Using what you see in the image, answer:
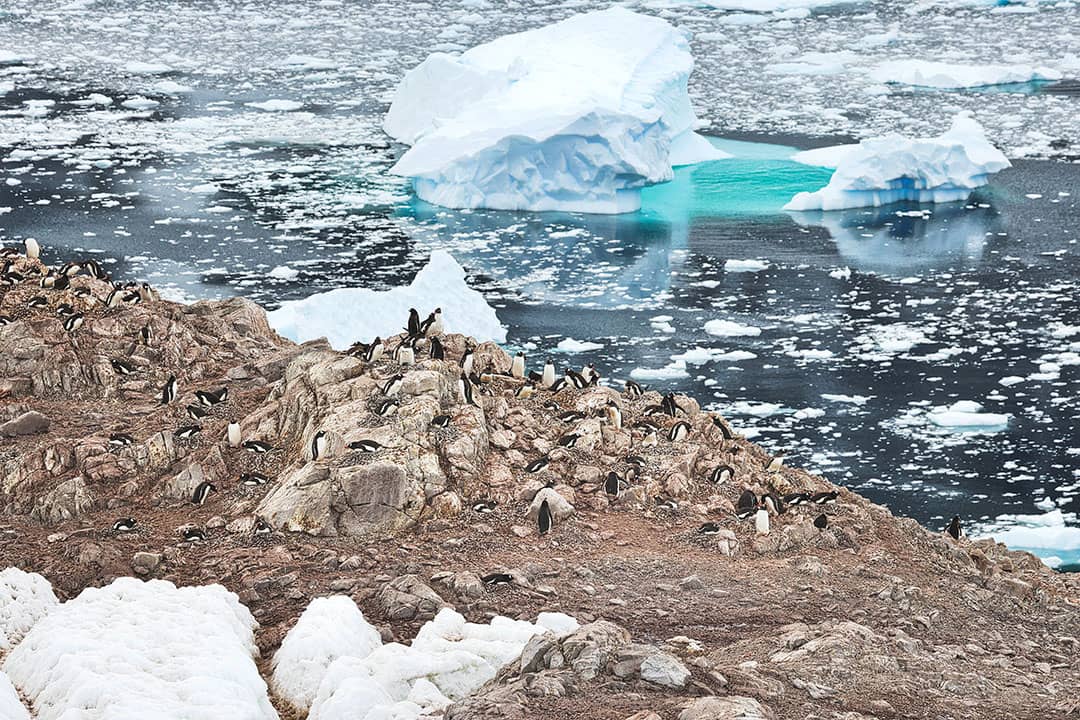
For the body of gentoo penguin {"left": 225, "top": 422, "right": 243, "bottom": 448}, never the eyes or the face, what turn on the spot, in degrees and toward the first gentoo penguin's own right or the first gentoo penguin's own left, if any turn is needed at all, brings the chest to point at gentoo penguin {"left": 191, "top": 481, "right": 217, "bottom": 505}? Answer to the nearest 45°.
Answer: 0° — it already faces it

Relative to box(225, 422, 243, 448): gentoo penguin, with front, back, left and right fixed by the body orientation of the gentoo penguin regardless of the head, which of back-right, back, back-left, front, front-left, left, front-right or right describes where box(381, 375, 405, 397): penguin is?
left

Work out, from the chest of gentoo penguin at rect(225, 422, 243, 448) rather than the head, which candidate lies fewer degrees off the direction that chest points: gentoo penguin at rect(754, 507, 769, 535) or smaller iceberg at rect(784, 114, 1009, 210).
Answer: the gentoo penguin

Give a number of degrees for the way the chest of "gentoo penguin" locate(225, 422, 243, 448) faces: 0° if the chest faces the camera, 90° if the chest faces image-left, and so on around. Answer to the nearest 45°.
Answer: approximately 0°

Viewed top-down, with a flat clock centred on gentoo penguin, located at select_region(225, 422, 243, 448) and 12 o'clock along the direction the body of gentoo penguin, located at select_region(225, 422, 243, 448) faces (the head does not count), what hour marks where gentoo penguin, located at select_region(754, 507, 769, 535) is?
gentoo penguin, located at select_region(754, 507, 769, 535) is roughly at 10 o'clock from gentoo penguin, located at select_region(225, 422, 243, 448).

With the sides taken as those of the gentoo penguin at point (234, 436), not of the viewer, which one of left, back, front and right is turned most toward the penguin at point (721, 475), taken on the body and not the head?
left

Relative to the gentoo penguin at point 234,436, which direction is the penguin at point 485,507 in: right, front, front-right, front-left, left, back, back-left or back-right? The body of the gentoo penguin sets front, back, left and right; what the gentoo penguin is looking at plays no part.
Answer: front-left

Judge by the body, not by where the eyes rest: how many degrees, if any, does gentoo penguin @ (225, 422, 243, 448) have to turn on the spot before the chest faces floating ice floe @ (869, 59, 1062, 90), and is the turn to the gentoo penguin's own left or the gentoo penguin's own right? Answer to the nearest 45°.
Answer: approximately 135° to the gentoo penguin's own left

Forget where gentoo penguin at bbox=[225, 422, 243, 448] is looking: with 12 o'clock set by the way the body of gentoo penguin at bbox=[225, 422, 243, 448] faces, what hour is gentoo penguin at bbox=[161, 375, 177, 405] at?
gentoo penguin at bbox=[161, 375, 177, 405] is roughly at 5 o'clock from gentoo penguin at bbox=[225, 422, 243, 448].

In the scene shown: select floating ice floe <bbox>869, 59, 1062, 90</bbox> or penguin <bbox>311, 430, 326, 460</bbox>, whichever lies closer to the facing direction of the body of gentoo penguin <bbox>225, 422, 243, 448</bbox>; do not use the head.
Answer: the penguin

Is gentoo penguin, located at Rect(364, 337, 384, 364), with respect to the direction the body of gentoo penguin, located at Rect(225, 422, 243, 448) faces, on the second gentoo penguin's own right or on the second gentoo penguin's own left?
on the second gentoo penguin's own left

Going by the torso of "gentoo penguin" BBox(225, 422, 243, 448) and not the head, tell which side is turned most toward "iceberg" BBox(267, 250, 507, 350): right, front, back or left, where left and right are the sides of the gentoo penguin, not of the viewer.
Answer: back

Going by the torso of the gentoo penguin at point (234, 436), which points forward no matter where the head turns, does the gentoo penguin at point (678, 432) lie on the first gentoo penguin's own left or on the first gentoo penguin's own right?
on the first gentoo penguin's own left

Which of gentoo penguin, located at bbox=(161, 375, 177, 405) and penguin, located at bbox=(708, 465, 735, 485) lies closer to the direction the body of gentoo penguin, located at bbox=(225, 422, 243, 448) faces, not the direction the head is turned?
the penguin
